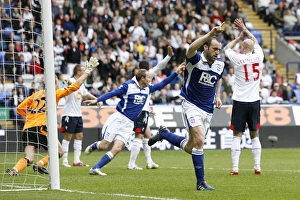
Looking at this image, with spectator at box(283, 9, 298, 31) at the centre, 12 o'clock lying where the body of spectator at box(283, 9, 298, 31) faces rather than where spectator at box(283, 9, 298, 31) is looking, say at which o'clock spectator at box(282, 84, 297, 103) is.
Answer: spectator at box(282, 84, 297, 103) is roughly at 12 o'clock from spectator at box(283, 9, 298, 31).

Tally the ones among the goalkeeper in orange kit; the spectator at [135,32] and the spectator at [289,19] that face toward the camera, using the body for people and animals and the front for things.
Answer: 2

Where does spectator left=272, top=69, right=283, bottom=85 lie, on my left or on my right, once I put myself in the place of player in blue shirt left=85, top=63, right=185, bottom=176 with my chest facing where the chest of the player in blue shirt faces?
on my left

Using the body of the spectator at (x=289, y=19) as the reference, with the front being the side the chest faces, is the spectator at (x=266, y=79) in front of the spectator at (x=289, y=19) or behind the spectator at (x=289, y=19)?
in front

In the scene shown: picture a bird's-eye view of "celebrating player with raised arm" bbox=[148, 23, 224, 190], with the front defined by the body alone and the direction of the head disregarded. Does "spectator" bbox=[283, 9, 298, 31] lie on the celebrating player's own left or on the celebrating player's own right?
on the celebrating player's own left

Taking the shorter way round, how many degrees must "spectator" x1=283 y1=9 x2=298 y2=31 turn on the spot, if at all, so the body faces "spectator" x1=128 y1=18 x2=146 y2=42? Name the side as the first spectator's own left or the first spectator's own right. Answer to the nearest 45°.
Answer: approximately 45° to the first spectator's own right

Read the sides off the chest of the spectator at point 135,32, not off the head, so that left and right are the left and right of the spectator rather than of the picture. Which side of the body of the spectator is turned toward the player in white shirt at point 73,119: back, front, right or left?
front

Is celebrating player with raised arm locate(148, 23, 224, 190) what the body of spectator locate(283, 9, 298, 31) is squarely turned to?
yes
